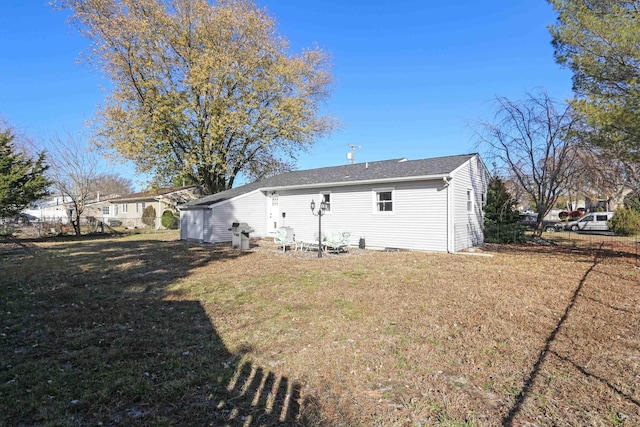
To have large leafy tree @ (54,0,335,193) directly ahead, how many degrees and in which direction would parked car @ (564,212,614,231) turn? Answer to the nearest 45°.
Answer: approximately 45° to its left

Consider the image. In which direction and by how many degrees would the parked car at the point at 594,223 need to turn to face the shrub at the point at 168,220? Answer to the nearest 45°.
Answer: approximately 45° to its left

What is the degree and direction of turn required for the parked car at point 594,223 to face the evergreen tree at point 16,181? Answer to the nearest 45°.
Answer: approximately 45° to its left

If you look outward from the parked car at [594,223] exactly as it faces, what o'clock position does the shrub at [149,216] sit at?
The shrub is roughly at 11 o'clock from the parked car.

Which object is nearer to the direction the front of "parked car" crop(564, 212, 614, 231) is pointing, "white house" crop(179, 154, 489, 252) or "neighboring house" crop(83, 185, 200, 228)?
the neighboring house

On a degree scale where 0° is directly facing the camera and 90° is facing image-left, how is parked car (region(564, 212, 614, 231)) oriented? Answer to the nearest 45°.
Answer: approximately 90°

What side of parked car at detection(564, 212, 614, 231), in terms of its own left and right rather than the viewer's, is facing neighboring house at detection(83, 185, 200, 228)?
front
